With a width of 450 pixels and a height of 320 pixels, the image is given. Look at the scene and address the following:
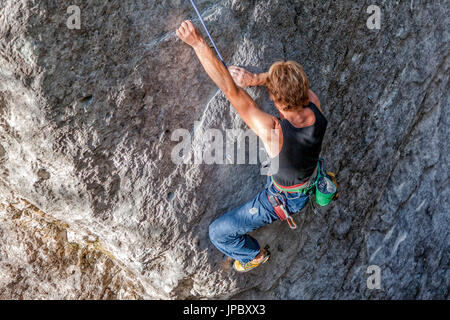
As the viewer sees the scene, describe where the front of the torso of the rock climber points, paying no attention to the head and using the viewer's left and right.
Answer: facing away from the viewer and to the left of the viewer
